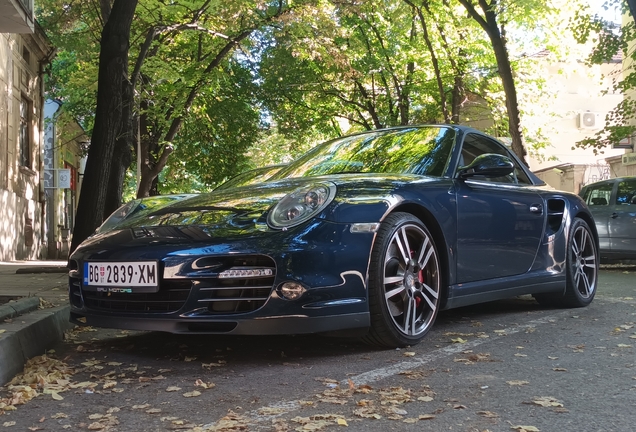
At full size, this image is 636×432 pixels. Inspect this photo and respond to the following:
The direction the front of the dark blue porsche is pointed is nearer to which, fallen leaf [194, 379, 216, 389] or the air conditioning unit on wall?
the fallen leaf

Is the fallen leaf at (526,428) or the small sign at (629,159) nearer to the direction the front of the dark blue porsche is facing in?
the fallen leaf

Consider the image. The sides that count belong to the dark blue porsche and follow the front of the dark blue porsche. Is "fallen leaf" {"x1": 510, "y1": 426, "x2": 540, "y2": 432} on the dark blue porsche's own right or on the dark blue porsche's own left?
on the dark blue porsche's own left

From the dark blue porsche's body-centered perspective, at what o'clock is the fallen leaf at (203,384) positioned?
The fallen leaf is roughly at 12 o'clock from the dark blue porsche.

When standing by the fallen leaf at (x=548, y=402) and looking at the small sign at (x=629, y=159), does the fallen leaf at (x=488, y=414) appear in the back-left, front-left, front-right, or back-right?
back-left

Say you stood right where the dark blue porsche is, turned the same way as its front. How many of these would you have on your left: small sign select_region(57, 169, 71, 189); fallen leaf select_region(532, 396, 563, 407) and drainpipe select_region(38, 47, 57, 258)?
1

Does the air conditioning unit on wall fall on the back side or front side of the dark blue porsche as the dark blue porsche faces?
on the back side

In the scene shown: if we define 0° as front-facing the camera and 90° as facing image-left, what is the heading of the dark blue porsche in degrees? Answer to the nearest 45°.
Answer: approximately 45°

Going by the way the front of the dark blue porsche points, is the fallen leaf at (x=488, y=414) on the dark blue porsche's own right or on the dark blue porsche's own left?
on the dark blue porsche's own left

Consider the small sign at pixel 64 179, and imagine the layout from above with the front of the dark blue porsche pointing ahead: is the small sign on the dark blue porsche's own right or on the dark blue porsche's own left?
on the dark blue porsche's own right

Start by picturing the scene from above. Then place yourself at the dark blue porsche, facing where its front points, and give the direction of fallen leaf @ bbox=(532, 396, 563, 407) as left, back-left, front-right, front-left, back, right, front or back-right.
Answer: left

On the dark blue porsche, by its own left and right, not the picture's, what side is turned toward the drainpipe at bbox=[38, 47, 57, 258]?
right

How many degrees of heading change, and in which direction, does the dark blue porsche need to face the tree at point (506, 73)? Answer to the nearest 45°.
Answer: approximately 135° to its right

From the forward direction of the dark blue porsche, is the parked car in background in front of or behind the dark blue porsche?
behind
